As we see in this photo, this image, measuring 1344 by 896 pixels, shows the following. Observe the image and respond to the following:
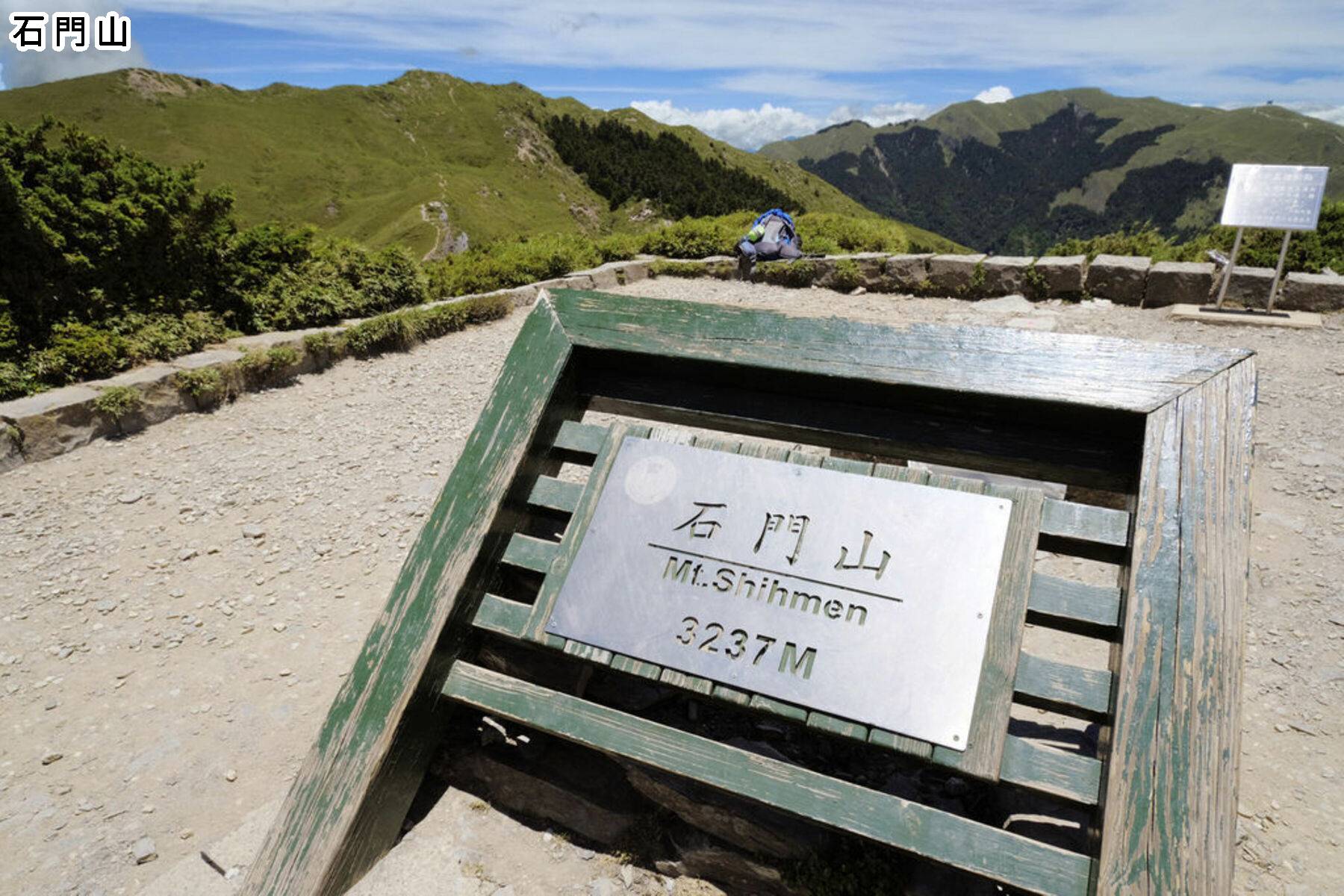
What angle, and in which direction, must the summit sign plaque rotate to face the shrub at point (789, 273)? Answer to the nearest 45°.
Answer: approximately 180°

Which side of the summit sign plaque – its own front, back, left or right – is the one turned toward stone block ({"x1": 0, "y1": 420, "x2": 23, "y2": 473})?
right

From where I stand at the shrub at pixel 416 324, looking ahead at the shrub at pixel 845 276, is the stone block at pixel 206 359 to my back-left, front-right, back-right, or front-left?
back-right

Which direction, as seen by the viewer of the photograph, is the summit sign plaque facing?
facing the viewer
